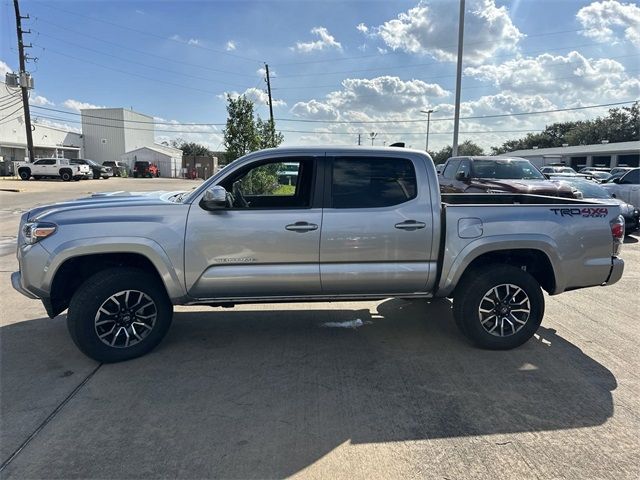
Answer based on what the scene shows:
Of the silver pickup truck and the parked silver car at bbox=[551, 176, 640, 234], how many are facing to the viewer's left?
1

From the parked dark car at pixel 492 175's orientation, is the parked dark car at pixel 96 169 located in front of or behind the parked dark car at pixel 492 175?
behind

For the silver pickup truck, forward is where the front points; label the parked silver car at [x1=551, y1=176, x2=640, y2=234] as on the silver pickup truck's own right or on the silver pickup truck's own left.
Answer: on the silver pickup truck's own right

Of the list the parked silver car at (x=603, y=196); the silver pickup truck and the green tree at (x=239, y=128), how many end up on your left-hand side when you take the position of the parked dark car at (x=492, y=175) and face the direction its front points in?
1

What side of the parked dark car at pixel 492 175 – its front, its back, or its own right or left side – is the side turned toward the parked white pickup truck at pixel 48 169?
back

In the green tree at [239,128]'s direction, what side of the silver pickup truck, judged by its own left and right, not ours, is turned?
right

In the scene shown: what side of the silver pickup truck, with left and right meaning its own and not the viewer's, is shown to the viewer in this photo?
left

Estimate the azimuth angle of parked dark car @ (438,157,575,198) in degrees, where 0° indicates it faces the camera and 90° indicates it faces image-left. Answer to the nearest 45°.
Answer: approximately 315°
